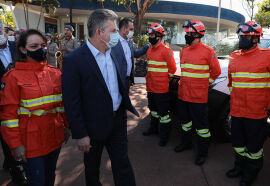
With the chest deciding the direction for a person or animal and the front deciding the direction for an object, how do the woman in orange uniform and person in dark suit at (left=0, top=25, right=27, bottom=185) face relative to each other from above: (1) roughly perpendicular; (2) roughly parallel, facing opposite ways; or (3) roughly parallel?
roughly parallel

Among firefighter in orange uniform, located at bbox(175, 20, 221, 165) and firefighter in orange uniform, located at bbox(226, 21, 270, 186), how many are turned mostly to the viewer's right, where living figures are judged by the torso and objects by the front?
0

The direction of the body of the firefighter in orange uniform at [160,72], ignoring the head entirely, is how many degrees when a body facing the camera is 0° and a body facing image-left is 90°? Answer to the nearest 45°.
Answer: approximately 45°

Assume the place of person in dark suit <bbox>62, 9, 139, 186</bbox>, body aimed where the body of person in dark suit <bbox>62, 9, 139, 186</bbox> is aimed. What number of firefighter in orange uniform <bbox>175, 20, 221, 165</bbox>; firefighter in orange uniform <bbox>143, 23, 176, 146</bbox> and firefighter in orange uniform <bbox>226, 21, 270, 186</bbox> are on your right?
0

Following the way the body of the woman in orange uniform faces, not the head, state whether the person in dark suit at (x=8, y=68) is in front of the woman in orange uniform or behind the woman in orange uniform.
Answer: behind

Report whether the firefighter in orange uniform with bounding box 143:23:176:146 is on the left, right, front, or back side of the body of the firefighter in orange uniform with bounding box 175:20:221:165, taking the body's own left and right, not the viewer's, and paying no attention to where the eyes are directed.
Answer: right

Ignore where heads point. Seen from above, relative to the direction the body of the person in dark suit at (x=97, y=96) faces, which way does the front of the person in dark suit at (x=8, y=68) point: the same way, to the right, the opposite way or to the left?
the same way

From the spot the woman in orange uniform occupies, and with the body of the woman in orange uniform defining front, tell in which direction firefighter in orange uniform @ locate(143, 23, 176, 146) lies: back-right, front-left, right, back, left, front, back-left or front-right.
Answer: left

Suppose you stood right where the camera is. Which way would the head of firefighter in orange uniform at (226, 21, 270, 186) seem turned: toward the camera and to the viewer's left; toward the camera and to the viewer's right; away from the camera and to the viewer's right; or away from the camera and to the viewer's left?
toward the camera and to the viewer's left

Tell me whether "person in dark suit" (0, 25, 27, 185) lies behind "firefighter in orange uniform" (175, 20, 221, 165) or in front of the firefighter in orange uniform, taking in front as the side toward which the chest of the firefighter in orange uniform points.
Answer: in front

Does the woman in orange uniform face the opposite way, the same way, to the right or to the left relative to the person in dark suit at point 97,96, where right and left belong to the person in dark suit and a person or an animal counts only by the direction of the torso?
the same way

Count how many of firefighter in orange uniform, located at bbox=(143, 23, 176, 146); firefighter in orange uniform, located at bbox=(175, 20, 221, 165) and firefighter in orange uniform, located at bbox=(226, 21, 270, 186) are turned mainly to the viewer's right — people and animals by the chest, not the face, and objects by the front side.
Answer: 0

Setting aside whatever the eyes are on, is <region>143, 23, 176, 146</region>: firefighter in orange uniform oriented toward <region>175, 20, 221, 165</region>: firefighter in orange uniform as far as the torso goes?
no
